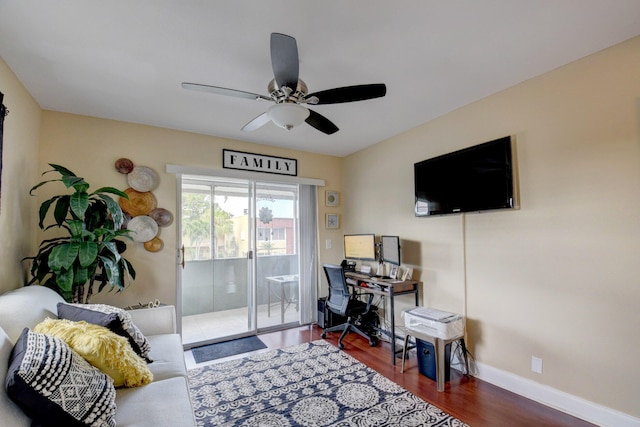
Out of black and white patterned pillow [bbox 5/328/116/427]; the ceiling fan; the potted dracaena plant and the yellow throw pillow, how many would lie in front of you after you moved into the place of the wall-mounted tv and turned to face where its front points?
4

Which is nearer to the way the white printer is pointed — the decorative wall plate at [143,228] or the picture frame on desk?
the decorative wall plate

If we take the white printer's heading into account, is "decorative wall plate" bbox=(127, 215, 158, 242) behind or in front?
in front

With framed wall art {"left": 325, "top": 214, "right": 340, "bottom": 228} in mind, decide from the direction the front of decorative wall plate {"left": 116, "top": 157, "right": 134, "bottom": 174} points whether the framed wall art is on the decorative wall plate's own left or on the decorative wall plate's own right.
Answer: on the decorative wall plate's own left

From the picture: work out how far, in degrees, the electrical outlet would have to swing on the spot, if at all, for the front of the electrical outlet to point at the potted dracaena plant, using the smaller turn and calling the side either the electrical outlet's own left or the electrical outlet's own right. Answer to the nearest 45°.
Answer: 0° — it already faces it
